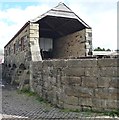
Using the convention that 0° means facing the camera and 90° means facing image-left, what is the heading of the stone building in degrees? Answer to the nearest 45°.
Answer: approximately 315°

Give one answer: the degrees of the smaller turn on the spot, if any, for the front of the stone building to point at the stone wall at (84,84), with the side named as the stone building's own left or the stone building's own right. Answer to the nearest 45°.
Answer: approximately 45° to the stone building's own right
